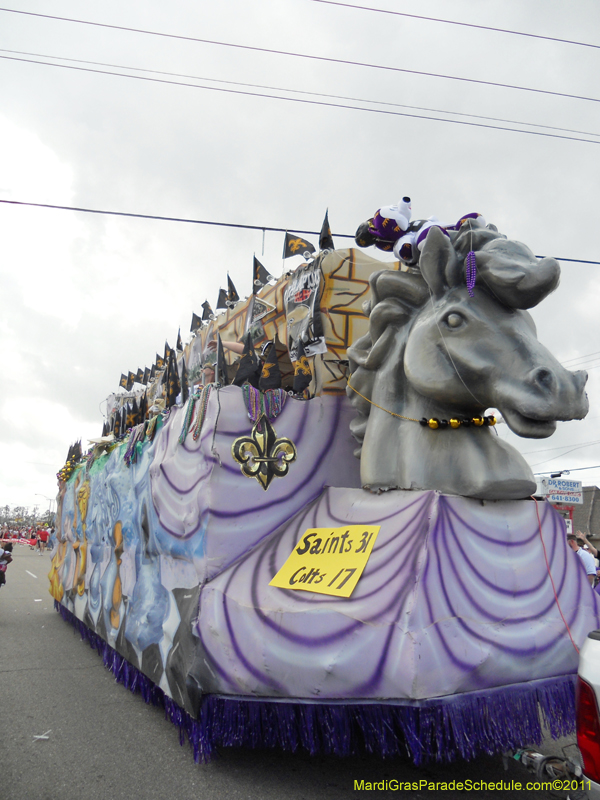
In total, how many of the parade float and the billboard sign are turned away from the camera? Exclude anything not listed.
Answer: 0

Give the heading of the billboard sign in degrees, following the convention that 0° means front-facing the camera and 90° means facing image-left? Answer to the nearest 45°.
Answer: approximately 0°

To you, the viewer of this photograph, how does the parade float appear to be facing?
facing the viewer and to the right of the viewer

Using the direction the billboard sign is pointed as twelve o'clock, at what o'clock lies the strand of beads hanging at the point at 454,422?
The strand of beads hanging is roughly at 12 o'clock from the billboard sign.
